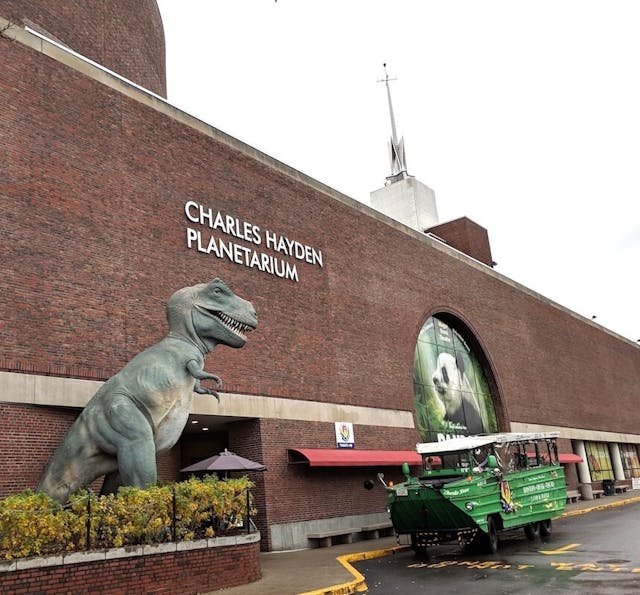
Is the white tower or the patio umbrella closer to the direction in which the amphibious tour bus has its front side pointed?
the patio umbrella

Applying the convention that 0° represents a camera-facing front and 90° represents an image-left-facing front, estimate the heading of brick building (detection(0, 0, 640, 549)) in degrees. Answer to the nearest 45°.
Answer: approximately 315°

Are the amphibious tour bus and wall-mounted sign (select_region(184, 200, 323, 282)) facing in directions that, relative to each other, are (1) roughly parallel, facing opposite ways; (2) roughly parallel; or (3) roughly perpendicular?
roughly perpendicular

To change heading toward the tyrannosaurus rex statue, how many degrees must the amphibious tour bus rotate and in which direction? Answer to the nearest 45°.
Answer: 0° — it already faces it

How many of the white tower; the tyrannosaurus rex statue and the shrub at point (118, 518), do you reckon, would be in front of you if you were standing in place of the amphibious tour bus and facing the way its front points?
2

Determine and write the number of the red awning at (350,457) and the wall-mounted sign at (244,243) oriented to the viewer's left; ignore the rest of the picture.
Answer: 0

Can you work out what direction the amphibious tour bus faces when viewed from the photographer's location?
facing the viewer and to the left of the viewer

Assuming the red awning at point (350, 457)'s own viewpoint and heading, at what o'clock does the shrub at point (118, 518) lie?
The shrub is roughly at 2 o'clock from the red awning.

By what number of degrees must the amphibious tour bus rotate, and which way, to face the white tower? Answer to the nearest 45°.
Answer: approximately 135° to its right

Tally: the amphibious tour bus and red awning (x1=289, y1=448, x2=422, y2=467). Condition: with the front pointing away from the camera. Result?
0

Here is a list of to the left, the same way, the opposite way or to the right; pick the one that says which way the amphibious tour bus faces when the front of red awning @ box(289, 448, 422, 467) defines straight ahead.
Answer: to the right

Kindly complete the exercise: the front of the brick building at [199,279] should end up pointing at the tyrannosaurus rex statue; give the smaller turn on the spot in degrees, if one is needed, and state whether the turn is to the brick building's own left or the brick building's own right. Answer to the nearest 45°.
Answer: approximately 45° to the brick building's own right

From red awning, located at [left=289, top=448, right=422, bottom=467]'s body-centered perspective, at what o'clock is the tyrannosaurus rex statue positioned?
The tyrannosaurus rex statue is roughly at 2 o'clock from the red awning.

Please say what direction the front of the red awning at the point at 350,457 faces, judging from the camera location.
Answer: facing the viewer and to the right of the viewer

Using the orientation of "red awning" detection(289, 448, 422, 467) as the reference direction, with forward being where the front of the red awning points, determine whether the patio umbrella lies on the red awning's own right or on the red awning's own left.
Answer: on the red awning's own right
